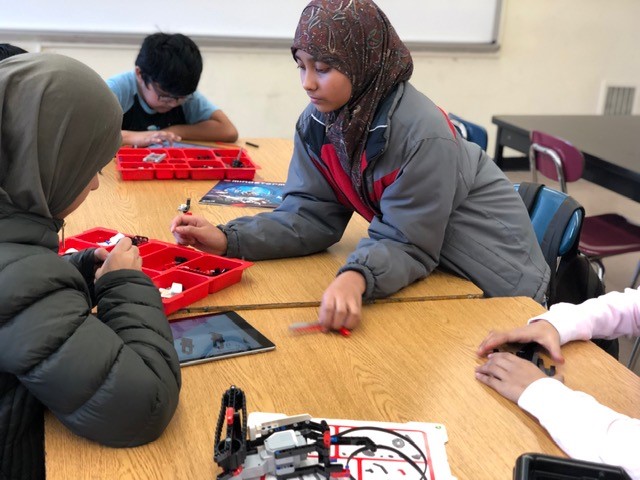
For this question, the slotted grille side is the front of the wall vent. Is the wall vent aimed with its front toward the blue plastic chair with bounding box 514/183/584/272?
yes

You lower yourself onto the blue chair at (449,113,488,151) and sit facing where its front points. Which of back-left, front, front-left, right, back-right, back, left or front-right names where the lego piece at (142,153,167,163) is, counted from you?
front

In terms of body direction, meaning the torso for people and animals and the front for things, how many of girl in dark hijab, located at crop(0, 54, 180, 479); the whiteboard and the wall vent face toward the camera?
2

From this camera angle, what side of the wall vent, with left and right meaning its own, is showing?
front

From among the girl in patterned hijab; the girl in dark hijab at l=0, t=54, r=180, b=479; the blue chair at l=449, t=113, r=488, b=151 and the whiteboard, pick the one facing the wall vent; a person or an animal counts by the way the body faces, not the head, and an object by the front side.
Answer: the girl in dark hijab

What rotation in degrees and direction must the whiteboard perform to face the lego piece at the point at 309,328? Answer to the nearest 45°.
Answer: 0° — it already faces it

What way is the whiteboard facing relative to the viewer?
toward the camera

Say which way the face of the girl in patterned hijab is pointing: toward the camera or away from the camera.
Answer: toward the camera

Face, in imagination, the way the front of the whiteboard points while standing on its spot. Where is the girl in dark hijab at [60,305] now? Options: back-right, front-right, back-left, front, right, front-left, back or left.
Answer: front

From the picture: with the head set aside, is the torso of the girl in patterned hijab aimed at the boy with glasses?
no

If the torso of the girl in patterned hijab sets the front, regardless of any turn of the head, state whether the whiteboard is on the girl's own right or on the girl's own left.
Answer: on the girl's own right

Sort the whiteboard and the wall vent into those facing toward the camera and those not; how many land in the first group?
2

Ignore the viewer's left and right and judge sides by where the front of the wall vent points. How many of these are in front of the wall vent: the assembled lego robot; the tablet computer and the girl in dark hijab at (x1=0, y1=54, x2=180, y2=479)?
3

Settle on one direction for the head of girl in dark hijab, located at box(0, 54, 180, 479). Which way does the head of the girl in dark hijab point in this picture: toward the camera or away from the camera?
away from the camera

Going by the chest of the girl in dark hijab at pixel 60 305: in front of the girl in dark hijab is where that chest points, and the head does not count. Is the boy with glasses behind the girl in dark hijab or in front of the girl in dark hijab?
in front

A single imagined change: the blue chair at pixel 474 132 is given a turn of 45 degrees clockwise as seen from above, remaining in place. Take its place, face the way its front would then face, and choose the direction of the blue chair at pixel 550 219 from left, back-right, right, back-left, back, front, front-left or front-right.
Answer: left

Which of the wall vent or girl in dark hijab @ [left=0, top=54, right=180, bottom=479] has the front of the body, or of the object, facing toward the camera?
the wall vent

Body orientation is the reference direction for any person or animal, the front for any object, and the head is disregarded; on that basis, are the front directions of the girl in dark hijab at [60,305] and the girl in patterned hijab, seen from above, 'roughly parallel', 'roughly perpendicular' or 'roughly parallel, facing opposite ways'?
roughly parallel, facing opposite ways
